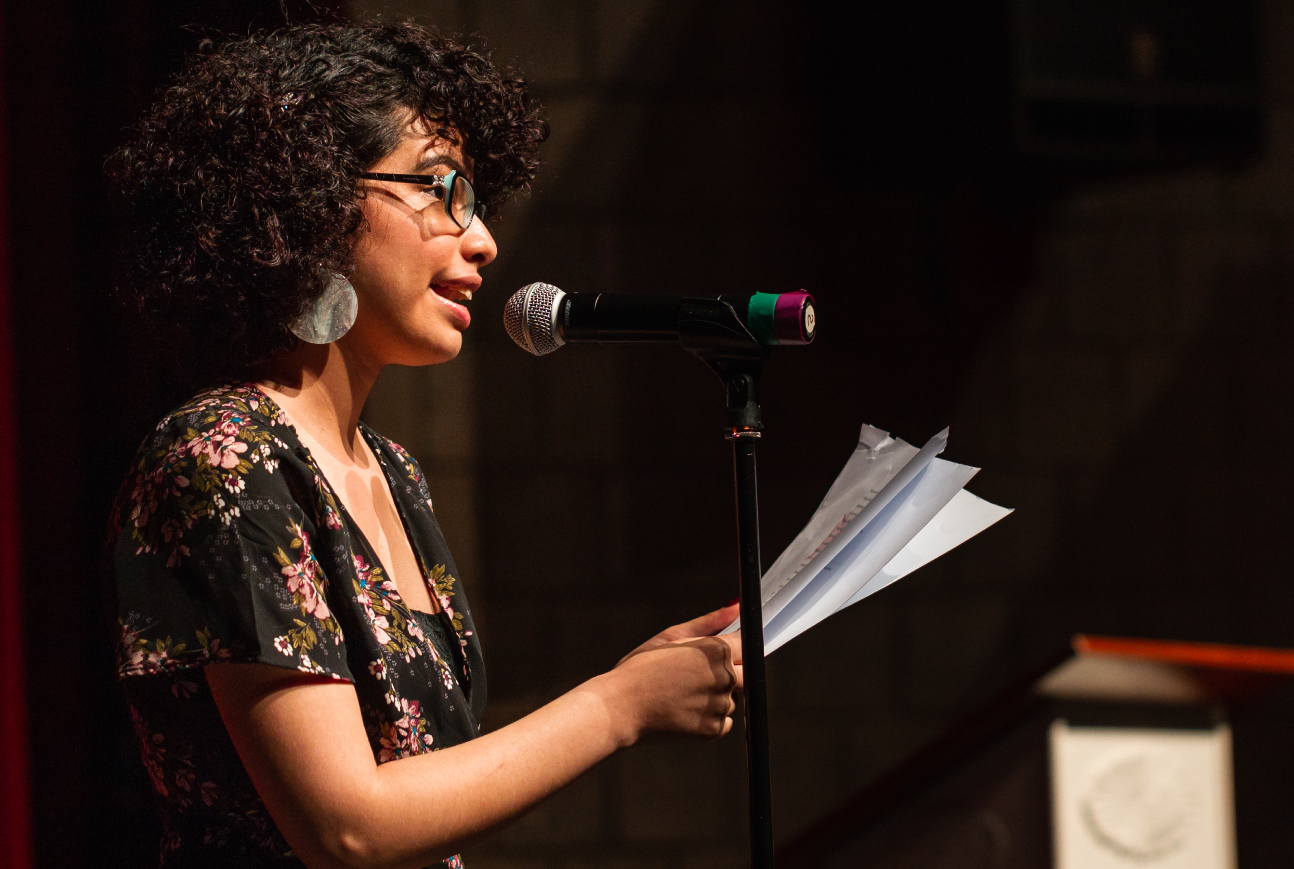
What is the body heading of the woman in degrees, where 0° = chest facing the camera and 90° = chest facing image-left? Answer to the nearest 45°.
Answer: approximately 270°

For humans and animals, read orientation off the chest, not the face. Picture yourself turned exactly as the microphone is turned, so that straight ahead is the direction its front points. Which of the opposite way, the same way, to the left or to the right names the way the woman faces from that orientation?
the opposite way

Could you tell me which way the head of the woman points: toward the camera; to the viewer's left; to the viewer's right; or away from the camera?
to the viewer's right

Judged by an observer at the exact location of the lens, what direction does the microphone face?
facing to the left of the viewer
